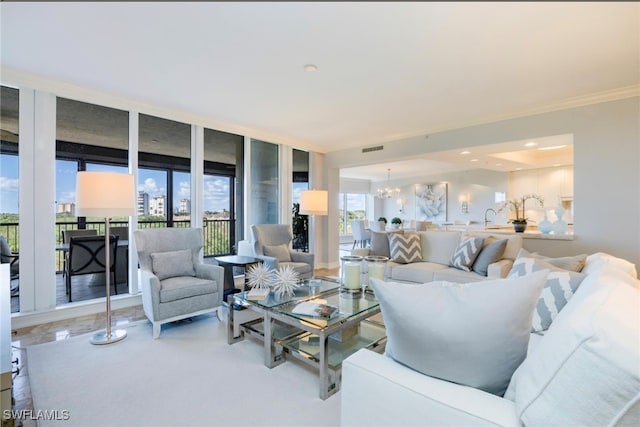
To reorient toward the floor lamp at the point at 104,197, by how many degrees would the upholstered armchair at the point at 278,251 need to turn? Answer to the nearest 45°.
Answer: approximately 90° to its right

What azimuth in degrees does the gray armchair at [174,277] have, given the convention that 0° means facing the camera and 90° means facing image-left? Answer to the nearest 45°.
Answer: approximately 315°

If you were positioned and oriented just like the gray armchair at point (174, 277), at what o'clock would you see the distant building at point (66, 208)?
The distant building is roughly at 6 o'clock from the gray armchair.

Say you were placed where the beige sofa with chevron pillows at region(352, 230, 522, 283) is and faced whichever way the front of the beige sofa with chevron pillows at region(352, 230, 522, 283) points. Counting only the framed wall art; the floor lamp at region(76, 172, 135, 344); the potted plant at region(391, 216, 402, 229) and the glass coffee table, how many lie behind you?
2

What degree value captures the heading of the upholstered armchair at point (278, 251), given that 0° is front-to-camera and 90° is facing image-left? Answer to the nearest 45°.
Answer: approximately 315°

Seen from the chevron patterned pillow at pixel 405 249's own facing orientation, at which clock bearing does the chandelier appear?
The chandelier is roughly at 6 o'clock from the chevron patterned pillow.
